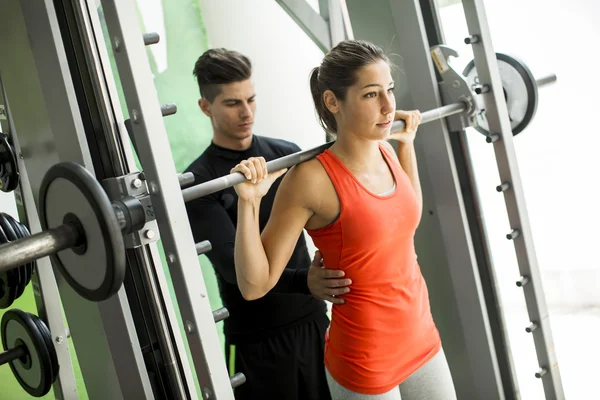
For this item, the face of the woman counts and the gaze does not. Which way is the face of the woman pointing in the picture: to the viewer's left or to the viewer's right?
to the viewer's right

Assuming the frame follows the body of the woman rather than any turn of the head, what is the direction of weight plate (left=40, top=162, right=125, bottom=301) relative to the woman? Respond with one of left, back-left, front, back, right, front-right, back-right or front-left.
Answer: right

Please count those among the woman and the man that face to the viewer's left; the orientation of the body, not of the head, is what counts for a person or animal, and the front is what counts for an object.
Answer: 0

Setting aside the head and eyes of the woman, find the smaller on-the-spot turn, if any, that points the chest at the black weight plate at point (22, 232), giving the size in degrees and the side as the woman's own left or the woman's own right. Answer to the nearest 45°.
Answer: approximately 135° to the woman's own right

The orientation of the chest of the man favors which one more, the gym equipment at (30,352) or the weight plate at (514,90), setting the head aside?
the weight plate

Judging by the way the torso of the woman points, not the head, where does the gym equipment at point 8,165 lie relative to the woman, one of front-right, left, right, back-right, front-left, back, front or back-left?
back-right

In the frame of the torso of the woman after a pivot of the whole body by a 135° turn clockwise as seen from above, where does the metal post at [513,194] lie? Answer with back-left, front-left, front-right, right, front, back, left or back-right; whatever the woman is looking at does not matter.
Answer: back-right

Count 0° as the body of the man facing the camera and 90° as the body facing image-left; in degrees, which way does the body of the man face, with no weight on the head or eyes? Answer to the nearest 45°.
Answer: approximately 315°

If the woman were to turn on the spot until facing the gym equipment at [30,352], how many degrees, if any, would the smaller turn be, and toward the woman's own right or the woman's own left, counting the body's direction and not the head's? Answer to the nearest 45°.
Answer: approximately 135° to the woman's own right
